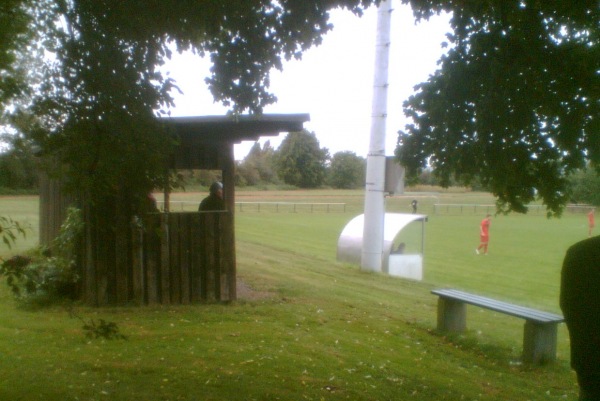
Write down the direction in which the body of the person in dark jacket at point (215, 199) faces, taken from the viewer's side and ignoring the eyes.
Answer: to the viewer's right

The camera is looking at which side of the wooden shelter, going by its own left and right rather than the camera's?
right

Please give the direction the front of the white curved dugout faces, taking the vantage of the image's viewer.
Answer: facing away from the viewer and to the right of the viewer

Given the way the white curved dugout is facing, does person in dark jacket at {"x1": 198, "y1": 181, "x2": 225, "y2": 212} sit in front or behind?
behind
